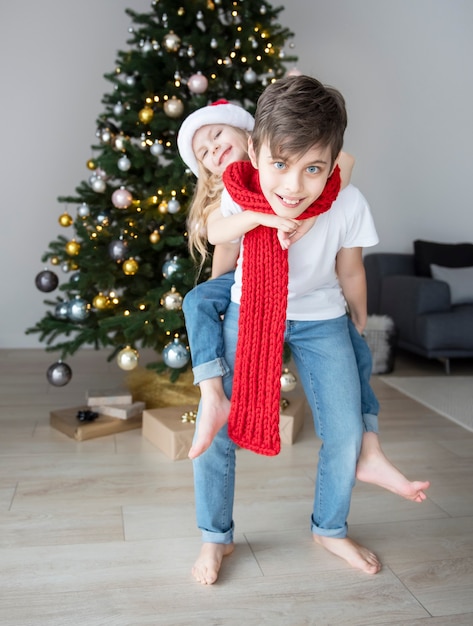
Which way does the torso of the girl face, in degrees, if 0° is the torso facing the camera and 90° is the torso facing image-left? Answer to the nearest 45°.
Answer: approximately 0°

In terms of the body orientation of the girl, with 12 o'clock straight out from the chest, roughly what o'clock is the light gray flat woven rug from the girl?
The light gray flat woven rug is roughly at 7 o'clock from the girl.

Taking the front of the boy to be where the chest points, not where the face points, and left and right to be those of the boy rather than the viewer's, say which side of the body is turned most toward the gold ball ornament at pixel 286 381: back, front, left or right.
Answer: back

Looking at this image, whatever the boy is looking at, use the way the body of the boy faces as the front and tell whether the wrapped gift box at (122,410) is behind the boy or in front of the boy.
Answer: behind

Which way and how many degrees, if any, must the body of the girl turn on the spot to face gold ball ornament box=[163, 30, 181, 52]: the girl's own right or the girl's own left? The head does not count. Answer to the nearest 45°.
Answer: approximately 180°

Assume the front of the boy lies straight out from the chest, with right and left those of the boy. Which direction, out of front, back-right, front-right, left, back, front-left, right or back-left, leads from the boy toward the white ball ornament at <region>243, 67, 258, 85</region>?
back

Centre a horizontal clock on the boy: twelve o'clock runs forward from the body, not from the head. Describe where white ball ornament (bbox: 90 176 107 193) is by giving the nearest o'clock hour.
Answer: The white ball ornament is roughly at 5 o'clock from the boy.

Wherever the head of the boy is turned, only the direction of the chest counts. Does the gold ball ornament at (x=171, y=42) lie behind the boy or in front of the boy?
behind

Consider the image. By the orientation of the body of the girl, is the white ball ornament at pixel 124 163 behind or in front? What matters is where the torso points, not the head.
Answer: behind
